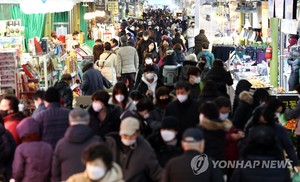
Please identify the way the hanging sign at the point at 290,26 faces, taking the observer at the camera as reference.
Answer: facing the viewer

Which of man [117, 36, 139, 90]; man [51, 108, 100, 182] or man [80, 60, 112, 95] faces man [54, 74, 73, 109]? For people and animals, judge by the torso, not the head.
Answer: man [51, 108, 100, 182]

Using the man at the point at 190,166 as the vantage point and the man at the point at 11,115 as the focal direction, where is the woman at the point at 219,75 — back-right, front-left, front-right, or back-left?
front-right

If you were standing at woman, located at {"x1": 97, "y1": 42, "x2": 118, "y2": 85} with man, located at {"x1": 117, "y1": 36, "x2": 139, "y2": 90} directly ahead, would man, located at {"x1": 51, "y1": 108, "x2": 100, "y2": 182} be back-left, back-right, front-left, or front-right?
back-right

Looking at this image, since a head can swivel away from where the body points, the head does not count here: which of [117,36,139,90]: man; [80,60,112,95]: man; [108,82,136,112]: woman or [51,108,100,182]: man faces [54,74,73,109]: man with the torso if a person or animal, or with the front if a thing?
[51,108,100,182]: man

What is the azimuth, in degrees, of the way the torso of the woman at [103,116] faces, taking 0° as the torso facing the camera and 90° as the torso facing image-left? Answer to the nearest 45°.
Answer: approximately 45°

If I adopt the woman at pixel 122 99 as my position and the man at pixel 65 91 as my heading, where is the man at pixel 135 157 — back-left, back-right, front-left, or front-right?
back-left

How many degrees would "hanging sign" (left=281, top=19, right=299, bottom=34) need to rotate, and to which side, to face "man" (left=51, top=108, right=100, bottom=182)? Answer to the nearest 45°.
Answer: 0° — it already faces them

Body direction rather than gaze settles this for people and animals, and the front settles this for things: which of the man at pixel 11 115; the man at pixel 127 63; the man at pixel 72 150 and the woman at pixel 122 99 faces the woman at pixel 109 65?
the man at pixel 72 150

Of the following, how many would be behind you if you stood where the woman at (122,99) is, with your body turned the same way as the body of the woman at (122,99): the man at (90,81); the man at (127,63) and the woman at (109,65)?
3

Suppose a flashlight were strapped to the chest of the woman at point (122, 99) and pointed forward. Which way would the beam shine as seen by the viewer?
toward the camera

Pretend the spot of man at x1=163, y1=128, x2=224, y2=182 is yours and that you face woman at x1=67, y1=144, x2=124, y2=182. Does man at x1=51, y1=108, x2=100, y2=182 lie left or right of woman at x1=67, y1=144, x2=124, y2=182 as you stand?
right
